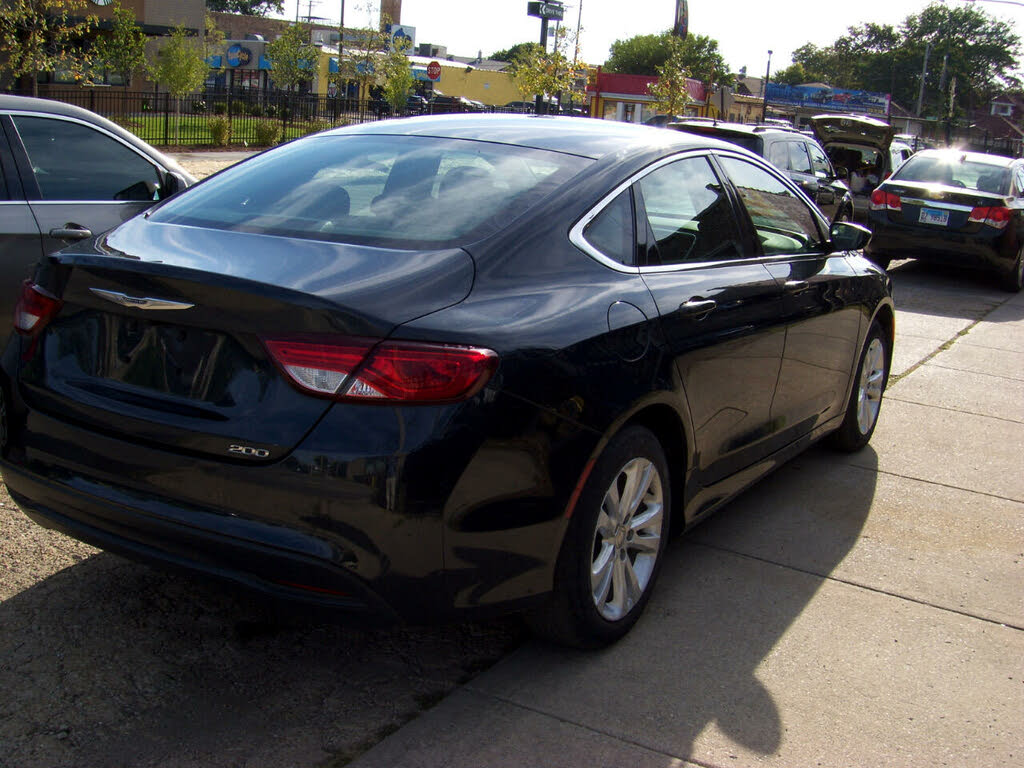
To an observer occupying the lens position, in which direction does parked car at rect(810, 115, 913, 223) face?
facing away from the viewer and to the right of the viewer

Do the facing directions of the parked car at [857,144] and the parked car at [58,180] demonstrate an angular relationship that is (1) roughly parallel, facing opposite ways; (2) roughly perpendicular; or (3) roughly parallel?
roughly parallel

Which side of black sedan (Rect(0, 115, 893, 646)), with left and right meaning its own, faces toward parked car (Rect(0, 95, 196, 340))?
left

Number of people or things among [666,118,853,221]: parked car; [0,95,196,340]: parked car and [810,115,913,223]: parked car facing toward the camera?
0

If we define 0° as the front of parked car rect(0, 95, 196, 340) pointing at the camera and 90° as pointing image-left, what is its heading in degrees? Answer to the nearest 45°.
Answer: approximately 270°

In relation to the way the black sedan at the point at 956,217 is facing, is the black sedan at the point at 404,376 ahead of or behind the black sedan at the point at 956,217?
behind

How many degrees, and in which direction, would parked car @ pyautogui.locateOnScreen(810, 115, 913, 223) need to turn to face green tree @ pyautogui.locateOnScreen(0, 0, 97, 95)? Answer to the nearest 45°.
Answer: approximately 135° to its left

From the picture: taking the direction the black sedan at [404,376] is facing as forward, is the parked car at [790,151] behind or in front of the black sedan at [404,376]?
in front

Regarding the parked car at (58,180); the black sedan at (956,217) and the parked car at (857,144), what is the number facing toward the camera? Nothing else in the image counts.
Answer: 0

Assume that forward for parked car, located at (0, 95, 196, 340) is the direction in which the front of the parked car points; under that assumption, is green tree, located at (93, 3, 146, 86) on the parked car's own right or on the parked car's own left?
on the parked car's own left

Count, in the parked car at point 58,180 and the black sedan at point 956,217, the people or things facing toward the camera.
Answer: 0

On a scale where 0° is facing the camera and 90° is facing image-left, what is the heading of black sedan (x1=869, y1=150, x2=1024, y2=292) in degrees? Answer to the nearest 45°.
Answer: approximately 225°
